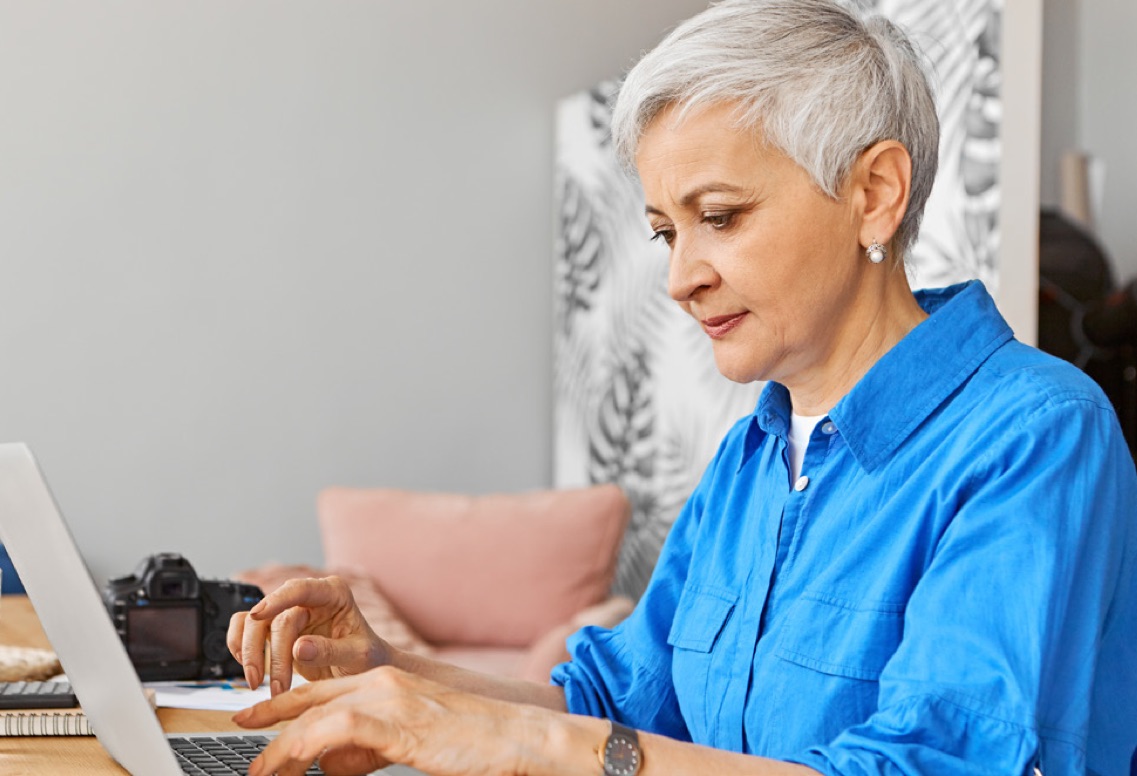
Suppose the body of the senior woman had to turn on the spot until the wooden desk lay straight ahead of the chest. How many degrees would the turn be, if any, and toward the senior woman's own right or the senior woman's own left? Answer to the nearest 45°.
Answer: approximately 45° to the senior woman's own right

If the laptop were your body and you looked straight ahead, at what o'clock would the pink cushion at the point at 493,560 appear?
The pink cushion is roughly at 11 o'clock from the laptop.

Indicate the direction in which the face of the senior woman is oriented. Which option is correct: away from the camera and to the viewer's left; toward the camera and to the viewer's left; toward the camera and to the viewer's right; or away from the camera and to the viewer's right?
toward the camera and to the viewer's left

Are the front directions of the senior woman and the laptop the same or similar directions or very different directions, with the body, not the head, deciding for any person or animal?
very different directions

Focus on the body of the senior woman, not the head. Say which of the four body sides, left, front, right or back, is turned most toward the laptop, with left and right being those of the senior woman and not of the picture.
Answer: front

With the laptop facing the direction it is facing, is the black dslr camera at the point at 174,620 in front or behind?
in front

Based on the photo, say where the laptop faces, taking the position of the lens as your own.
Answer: facing away from the viewer and to the right of the viewer

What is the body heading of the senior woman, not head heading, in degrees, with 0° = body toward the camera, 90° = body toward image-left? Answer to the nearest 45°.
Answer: approximately 45°

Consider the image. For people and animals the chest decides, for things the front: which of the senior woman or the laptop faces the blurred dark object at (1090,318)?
the laptop

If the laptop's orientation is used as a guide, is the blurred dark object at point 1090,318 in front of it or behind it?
in front

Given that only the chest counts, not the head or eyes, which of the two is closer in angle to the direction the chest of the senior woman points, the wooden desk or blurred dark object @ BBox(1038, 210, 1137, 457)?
the wooden desk
